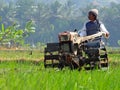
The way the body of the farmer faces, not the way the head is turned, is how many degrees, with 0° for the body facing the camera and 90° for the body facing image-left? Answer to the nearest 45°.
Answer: approximately 45°

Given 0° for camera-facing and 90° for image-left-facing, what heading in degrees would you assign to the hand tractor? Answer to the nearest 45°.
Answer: approximately 45°
